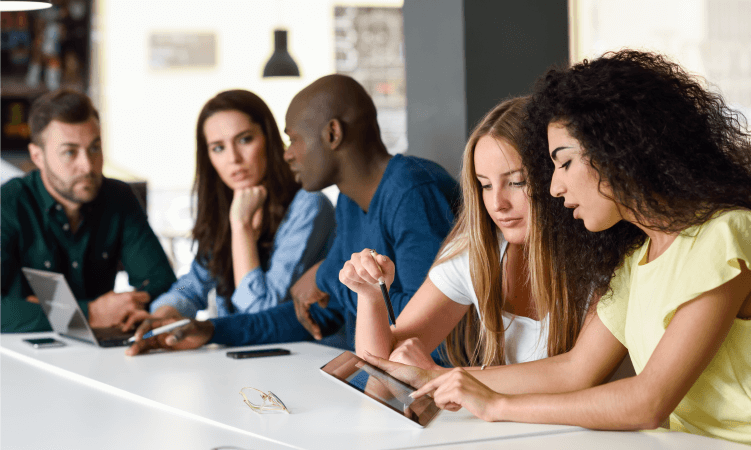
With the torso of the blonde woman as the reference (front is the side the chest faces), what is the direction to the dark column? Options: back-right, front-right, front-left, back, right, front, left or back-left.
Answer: back

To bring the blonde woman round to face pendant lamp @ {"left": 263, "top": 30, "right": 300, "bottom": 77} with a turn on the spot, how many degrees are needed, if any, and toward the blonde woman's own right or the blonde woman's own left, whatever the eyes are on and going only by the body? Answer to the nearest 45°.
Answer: approximately 180°

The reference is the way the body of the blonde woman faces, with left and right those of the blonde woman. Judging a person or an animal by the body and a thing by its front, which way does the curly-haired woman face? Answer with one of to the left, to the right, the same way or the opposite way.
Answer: to the right

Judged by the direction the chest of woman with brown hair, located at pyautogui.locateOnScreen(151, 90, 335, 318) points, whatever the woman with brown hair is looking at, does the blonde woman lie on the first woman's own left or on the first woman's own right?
on the first woman's own left

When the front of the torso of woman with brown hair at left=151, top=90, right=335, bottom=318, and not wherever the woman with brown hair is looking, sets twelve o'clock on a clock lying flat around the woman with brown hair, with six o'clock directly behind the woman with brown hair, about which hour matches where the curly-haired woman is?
The curly-haired woman is roughly at 10 o'clock from the woman with brown hair.

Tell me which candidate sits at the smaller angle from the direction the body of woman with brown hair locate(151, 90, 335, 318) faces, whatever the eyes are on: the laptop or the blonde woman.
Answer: the laptop

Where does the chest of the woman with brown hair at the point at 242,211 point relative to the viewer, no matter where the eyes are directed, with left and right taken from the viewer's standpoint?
facing the viewer and to the left of the viewer

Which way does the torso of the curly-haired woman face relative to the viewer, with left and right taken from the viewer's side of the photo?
facing to the left of the viewer

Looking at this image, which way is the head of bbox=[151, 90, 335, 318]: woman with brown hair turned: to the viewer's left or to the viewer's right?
to the viewer's right

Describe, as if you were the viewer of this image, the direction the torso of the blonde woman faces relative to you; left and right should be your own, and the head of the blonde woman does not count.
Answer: facing the viewer

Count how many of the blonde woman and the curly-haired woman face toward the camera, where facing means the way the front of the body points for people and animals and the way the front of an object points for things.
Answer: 1

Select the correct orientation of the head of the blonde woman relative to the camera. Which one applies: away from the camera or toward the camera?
toward the camera

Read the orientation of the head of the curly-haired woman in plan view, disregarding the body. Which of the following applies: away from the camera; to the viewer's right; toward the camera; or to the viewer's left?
to the viewer's left
